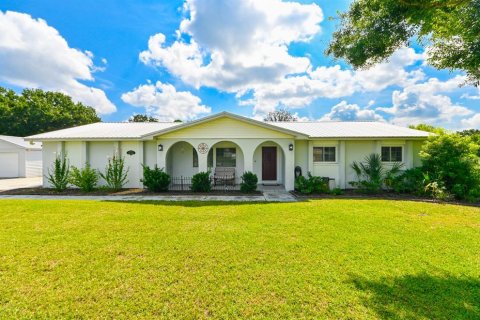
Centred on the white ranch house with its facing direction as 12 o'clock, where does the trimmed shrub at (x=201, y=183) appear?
The trimmed shrub is roughly at 2 o'clock from the white ranch house.

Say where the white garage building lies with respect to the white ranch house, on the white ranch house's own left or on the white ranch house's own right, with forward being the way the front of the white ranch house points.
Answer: on the white ranch house's own right

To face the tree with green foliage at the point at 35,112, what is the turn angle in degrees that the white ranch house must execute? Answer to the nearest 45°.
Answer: approximately 135° to its right

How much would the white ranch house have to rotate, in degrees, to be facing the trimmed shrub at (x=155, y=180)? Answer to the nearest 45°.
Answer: approximately 90° to its right

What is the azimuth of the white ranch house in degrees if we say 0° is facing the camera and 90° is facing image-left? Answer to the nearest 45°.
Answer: approximately 0°

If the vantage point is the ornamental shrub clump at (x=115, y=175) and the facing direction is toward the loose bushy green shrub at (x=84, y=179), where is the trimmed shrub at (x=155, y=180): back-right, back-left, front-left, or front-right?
back-left

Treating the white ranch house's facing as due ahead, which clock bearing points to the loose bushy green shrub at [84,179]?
The loose bushy green shrub is roughly at 3 o'clock from the white ranch house.

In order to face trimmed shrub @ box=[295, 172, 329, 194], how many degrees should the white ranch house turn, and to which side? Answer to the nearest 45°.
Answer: approximately 45° to its left

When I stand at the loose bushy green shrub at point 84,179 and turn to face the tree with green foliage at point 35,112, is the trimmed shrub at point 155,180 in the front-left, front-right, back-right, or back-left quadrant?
back-right
